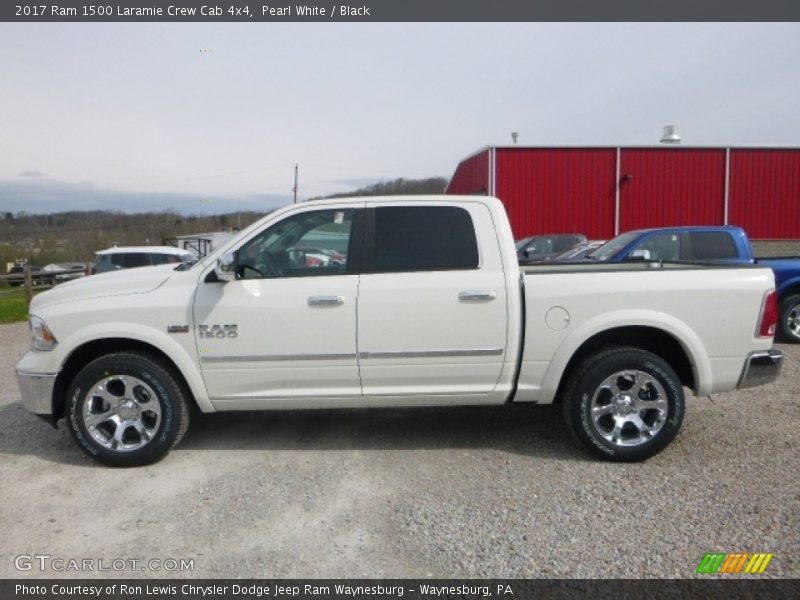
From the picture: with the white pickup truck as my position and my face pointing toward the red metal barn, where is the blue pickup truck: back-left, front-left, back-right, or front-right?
front-right

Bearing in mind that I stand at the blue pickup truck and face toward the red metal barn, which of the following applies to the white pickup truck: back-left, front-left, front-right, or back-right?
back-left

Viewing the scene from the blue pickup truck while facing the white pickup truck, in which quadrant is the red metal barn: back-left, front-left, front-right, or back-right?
back-right

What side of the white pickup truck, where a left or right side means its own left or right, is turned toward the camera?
left

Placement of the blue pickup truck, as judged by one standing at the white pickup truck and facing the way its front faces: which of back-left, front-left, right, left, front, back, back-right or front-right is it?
back-right

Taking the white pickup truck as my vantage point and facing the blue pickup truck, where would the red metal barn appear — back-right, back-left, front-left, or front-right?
front-left

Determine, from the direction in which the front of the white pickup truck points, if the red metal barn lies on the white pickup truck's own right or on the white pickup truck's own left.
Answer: on the white pickup truck's own right
